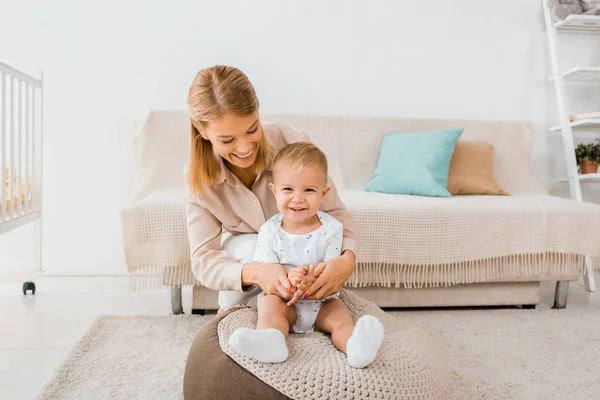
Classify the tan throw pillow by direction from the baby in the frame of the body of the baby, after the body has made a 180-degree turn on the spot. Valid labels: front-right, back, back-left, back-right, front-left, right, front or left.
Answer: front-right

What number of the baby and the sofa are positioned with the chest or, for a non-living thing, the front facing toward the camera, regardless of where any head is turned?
2

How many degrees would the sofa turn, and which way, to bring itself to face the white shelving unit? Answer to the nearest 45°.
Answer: approximately 135° to its left

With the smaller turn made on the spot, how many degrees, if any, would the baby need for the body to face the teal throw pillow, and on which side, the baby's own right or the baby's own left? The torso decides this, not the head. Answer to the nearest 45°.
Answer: approximately 135° to the baby's own left

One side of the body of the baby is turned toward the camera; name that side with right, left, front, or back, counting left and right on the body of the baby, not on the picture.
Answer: front

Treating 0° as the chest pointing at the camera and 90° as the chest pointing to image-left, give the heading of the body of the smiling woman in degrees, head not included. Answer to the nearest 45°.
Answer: approximately 315°

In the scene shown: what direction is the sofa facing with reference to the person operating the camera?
facing the viewer

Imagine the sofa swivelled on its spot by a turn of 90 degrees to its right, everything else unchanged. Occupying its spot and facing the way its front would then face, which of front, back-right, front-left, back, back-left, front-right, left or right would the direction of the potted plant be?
back-right

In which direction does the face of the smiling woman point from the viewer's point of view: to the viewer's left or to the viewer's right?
to the viewer's right

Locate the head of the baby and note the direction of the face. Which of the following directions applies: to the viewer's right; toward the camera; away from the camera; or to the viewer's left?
toward the camera
